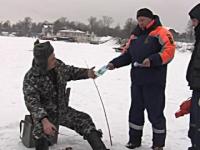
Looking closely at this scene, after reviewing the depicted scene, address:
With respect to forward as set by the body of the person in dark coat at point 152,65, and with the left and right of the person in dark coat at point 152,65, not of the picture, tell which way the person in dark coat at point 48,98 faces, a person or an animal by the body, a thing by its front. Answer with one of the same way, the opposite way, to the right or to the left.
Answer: to the left

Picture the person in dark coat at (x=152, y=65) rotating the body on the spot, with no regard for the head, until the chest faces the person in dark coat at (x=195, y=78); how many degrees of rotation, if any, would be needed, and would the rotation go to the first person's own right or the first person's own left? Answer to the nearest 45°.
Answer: approximately 90° to the first person's own left

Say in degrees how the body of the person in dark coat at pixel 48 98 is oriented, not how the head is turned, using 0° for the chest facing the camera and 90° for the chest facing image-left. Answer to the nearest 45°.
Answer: approximately 315°

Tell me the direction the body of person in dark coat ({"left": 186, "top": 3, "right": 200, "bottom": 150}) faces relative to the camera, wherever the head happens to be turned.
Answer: to the viewer's left

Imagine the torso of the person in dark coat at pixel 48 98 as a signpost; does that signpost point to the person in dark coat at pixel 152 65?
no

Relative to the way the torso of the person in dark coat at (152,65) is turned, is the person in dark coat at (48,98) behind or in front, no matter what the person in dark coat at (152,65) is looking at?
in front

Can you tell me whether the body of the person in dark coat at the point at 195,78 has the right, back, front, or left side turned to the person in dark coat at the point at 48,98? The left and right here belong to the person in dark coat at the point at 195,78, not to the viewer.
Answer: front

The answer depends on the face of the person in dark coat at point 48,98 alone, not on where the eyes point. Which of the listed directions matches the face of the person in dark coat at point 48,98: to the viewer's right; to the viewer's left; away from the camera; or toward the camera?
to the viewer's right

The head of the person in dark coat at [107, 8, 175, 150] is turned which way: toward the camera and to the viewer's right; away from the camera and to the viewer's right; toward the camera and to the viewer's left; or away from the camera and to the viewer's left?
toward the camera and to the viewer's left

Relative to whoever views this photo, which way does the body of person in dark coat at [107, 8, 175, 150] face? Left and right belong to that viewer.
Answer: facing the viewer and to the left of the viewer

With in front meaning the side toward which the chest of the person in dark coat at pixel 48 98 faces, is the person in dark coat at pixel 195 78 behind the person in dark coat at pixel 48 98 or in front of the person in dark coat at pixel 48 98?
in front

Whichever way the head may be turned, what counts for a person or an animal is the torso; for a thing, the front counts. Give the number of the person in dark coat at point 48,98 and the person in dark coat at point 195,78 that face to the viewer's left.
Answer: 1
